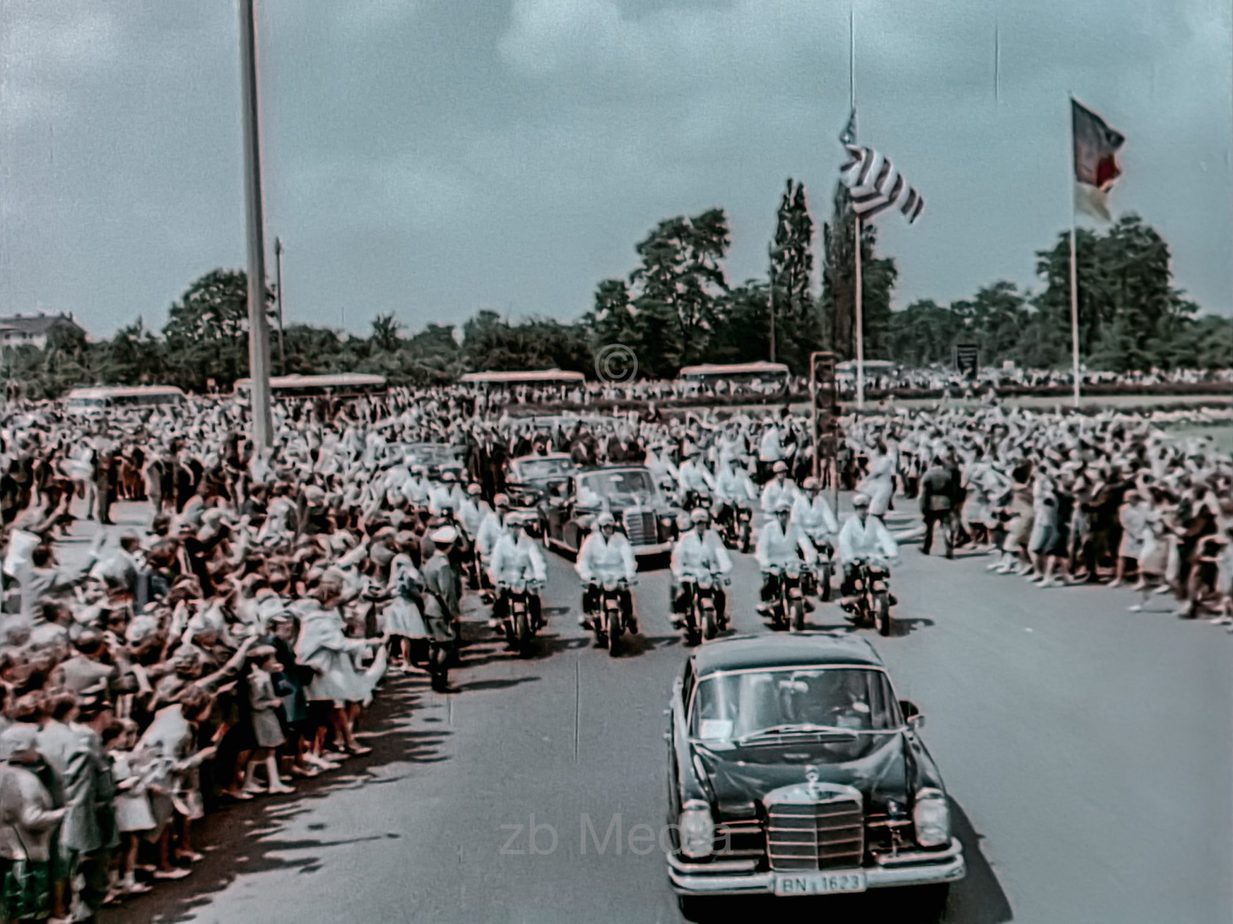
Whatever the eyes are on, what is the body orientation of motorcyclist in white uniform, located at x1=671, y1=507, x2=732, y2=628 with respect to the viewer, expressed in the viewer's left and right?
facing the viewer

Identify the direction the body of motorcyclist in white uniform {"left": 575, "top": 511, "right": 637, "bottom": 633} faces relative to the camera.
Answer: toward the camera

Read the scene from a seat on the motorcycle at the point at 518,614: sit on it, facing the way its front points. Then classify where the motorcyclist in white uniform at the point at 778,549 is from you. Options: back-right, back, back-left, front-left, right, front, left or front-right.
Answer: left

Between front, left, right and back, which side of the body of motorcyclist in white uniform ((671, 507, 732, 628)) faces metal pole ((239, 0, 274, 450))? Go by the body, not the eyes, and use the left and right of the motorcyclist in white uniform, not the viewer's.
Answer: back

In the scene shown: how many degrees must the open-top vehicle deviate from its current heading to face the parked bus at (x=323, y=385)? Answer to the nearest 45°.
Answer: approximately 135° to its right

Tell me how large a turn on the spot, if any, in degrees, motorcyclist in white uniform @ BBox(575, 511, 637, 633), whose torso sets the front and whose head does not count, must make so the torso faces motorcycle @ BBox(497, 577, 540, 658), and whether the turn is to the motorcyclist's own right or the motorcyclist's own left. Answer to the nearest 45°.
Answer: approximately 90° to the motorcyclist's own right

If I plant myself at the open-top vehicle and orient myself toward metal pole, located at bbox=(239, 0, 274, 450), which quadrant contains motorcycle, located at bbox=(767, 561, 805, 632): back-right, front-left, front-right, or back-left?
back-left

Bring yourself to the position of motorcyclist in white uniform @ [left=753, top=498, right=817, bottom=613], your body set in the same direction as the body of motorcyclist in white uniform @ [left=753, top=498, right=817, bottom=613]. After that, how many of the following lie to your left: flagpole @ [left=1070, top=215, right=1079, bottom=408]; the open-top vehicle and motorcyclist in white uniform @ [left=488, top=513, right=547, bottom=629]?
1

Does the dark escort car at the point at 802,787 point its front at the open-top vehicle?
no

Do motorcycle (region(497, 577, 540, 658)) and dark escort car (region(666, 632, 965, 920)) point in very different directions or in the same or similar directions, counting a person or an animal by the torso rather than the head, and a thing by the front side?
same or similar directions

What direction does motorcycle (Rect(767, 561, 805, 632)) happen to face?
toward the camera

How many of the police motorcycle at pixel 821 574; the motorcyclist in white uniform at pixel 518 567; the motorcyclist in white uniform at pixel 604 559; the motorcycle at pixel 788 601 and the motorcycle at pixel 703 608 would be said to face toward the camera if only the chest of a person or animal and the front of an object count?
5

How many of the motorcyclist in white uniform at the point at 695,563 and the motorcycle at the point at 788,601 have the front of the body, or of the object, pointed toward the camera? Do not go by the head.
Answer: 2

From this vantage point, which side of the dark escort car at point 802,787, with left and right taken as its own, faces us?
front

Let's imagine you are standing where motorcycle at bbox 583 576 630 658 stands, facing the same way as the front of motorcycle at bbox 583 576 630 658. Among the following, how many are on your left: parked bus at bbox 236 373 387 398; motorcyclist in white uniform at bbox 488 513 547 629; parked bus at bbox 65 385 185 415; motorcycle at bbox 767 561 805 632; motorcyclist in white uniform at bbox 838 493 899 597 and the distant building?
2
